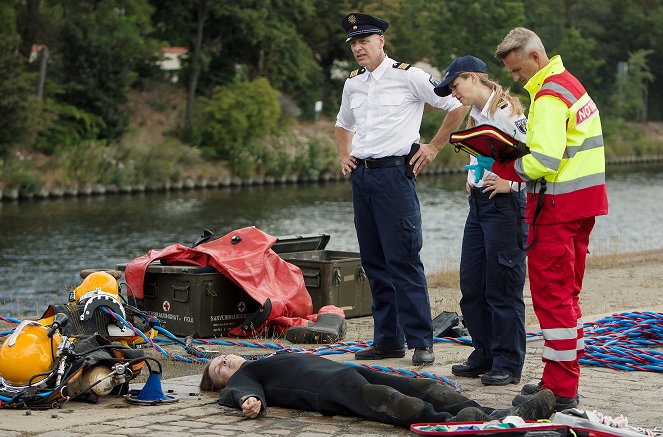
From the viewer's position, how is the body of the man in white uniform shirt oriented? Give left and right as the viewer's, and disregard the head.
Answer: facing the viewer and to the left of the viewer

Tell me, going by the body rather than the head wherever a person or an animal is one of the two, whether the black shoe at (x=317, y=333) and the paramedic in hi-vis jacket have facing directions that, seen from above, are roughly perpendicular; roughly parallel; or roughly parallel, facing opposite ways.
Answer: roughly parallel

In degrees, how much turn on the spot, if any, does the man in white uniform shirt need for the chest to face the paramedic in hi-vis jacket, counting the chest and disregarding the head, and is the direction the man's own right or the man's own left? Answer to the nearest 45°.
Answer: approximately 90° to the man's own left

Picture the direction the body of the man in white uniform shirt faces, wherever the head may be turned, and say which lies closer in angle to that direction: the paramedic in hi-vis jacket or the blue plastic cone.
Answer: the blue plastic cone

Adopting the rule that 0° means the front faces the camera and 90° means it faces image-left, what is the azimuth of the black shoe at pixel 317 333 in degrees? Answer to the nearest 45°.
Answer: approximately 90°

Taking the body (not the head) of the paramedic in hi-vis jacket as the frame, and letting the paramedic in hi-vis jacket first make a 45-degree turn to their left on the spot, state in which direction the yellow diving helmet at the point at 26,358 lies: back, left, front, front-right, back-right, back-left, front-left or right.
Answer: front-right

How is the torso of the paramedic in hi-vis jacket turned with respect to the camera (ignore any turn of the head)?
to the viewer's left

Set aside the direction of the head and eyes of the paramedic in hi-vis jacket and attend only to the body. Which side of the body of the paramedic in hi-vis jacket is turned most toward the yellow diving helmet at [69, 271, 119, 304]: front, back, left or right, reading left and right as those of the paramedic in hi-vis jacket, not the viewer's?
front

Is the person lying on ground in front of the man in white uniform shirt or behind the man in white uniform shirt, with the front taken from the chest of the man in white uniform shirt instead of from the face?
in front
